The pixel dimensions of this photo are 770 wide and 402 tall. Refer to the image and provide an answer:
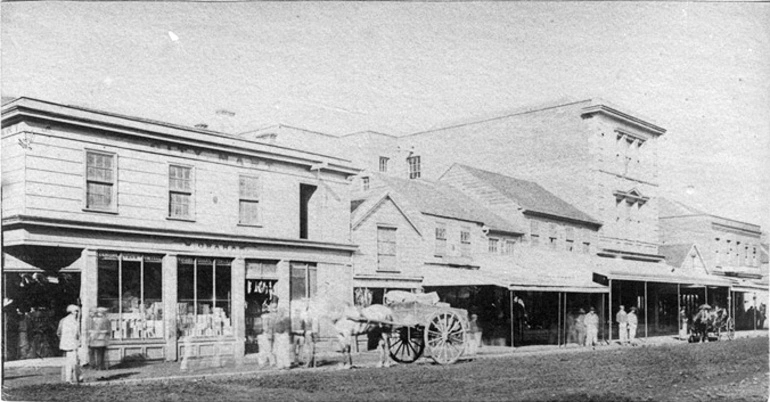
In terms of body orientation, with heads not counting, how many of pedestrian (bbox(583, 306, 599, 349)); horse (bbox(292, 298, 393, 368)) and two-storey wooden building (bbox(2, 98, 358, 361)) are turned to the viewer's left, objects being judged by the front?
1

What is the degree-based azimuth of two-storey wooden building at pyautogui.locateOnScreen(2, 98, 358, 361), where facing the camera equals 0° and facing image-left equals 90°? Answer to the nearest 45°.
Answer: approximately 315°

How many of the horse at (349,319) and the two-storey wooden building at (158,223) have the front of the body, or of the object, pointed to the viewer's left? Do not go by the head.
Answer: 1

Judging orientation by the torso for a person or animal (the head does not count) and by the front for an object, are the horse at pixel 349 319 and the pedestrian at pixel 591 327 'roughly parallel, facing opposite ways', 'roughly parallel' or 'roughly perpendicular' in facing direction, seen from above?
roughly perpendicular

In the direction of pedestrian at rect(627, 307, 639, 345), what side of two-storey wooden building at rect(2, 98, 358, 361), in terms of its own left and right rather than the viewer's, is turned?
left

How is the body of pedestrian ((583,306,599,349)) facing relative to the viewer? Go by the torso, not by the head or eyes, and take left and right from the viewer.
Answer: facing the viewer

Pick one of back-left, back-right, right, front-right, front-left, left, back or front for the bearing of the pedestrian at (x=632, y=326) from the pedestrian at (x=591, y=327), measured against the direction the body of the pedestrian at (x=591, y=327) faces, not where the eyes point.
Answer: back-left

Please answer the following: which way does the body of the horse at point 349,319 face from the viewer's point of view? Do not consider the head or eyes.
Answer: to the viewer's left

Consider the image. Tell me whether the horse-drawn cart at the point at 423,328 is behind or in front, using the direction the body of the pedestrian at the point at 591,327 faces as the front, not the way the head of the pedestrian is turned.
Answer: in front

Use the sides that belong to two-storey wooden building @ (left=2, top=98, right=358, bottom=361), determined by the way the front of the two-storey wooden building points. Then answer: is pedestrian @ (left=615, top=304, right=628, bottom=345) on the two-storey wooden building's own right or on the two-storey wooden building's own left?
on the two-storey wooden building's own left
